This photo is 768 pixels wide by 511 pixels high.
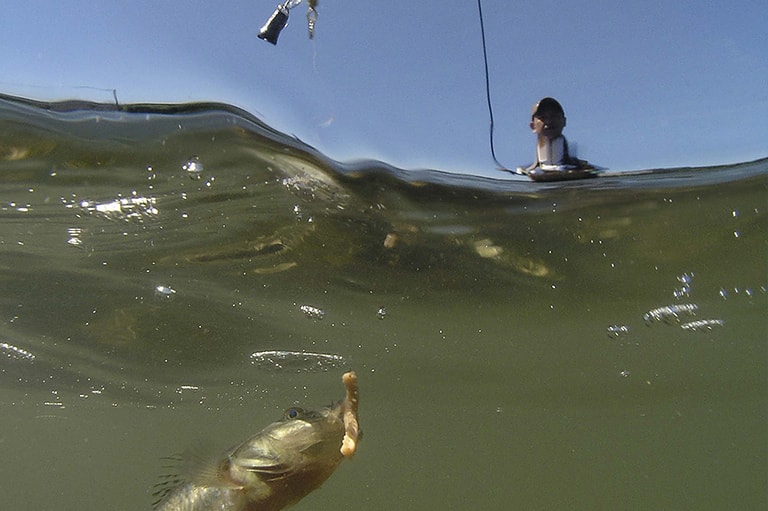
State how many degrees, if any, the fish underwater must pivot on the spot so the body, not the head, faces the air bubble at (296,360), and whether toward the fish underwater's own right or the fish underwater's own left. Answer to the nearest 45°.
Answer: approximately 90° to the fish underwater's own left

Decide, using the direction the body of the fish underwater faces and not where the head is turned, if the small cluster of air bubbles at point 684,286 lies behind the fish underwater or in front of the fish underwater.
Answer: in front

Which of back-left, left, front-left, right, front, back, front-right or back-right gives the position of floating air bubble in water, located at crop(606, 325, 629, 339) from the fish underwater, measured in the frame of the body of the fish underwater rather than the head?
front-left

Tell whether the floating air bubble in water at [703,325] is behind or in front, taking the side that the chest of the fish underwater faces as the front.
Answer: in front

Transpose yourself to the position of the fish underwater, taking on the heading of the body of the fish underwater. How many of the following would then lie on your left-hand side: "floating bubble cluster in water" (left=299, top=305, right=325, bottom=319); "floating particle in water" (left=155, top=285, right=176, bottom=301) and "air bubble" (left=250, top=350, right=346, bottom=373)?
3

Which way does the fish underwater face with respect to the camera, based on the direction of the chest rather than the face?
to the viewer's right

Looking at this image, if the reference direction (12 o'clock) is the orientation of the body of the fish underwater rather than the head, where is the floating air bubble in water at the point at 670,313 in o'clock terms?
The floating air bubble in water is roughly at 11 o'clock from the fish underwater.
